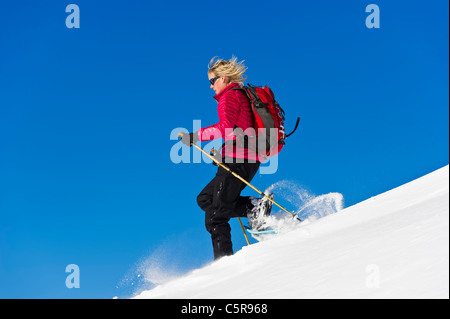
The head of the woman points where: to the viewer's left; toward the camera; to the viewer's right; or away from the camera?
to the viewer's left

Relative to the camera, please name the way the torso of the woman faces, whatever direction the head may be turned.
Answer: to the viewer's left
